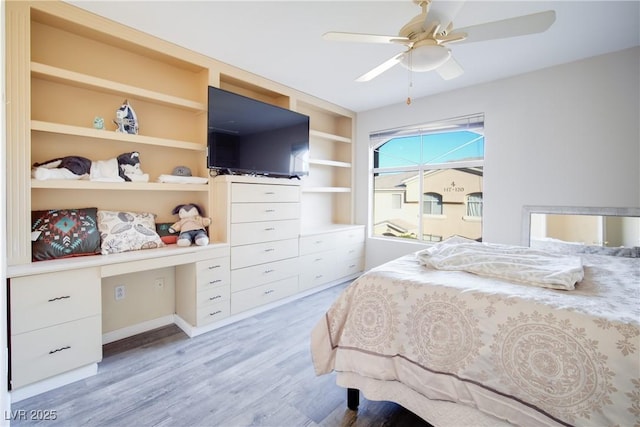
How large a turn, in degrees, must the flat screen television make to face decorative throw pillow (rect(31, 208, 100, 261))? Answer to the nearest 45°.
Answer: approximately 90° to its right

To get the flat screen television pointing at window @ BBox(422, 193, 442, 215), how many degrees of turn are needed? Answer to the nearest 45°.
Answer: approximately 45° to its left

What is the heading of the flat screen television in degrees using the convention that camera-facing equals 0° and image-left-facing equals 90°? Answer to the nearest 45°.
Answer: approximately 315°

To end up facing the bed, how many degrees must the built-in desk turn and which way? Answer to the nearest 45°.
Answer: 0° — it already faces it

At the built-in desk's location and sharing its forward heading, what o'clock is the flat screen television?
The flat screen television is roughly at 10 o'clock from the built-in desk.

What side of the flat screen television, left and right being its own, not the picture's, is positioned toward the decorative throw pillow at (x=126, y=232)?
right

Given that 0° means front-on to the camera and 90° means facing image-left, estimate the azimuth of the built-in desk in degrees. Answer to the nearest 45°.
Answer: approximately 315°
